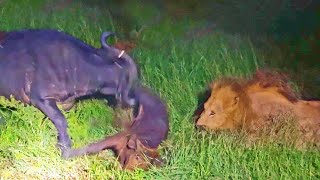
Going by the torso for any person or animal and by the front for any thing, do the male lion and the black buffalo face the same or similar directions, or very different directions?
very different directions

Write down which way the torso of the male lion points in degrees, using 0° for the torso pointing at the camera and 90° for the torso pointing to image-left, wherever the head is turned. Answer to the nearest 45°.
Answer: approximately 90°

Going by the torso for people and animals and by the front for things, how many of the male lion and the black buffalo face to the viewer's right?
1

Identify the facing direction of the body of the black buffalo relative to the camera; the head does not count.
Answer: to the viewer's right

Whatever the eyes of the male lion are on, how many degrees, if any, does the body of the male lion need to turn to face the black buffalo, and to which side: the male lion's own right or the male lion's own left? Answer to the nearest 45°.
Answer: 0° — it already faces it

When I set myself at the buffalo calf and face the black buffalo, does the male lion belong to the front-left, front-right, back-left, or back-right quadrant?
back-right
